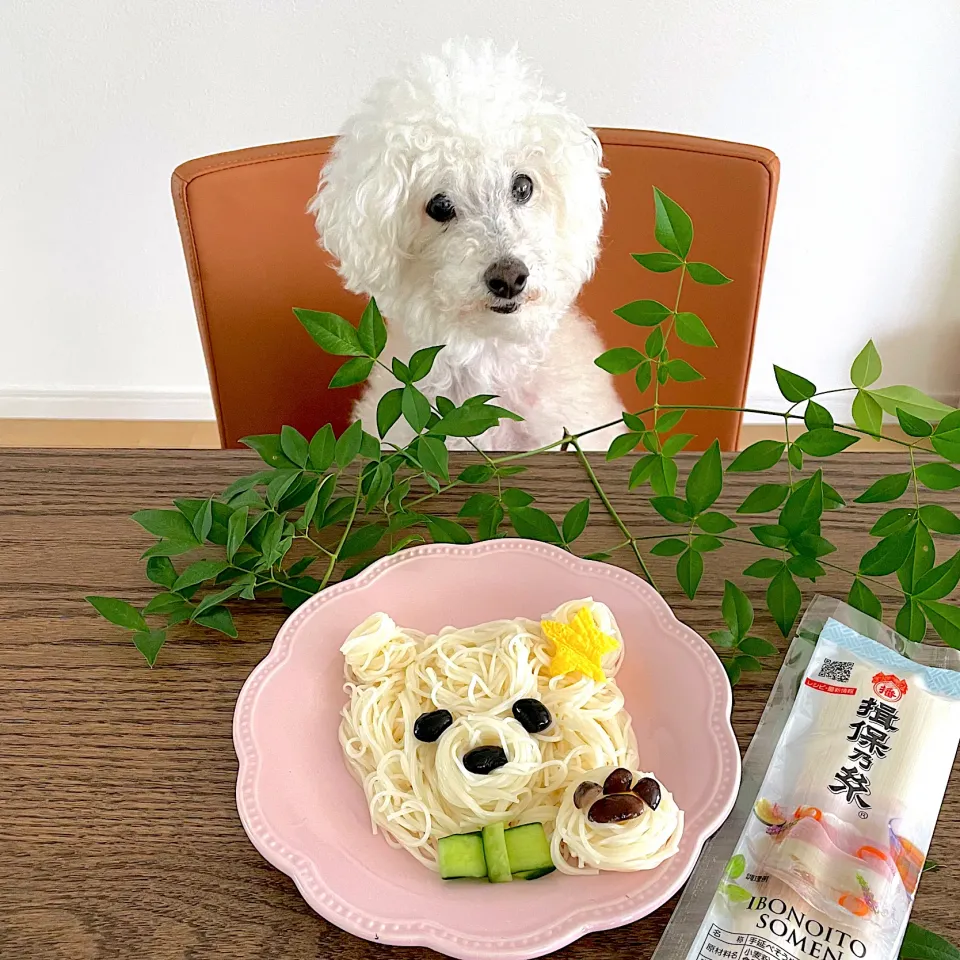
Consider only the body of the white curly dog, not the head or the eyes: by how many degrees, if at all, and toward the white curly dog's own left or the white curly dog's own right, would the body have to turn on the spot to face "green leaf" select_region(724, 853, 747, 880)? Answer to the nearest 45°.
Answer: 0° — it already faces it

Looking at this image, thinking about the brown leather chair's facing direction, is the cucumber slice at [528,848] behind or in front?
in front

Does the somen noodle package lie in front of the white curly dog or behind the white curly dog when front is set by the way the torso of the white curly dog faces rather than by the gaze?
in front

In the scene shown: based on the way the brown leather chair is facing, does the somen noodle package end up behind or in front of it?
in front

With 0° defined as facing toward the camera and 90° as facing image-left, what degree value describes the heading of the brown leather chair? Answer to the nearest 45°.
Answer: approximately 0°

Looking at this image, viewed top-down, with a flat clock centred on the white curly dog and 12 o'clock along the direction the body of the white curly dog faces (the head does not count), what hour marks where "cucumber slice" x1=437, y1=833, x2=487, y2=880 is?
The cucumber slice is roughly at 12 o'clock from the white curly dog.

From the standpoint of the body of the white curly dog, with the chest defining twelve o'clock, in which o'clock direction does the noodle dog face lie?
The noodle dog face is roughly at 12 o'clock from the white curly dog.
